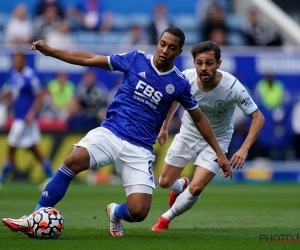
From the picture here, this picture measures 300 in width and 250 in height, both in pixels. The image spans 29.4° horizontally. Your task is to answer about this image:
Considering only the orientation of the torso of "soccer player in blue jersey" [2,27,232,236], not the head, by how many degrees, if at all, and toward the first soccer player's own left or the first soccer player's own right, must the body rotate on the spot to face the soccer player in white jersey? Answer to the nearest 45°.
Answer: approximately 135° to the first soccer player's own left

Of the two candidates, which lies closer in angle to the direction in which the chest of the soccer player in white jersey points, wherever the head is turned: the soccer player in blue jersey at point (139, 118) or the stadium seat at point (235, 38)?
the soccer player in blue jersey

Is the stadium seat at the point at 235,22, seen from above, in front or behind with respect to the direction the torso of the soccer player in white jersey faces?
behind

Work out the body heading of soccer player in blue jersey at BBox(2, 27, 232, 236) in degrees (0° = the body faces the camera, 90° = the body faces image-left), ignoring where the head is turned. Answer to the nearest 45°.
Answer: approximately 0°

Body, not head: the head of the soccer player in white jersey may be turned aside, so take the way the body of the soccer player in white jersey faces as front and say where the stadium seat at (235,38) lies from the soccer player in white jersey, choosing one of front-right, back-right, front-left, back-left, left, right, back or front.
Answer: back-right

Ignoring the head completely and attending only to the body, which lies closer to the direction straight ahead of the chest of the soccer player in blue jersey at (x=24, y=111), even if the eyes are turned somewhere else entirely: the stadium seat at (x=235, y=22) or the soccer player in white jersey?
the soccer player in white jersey
